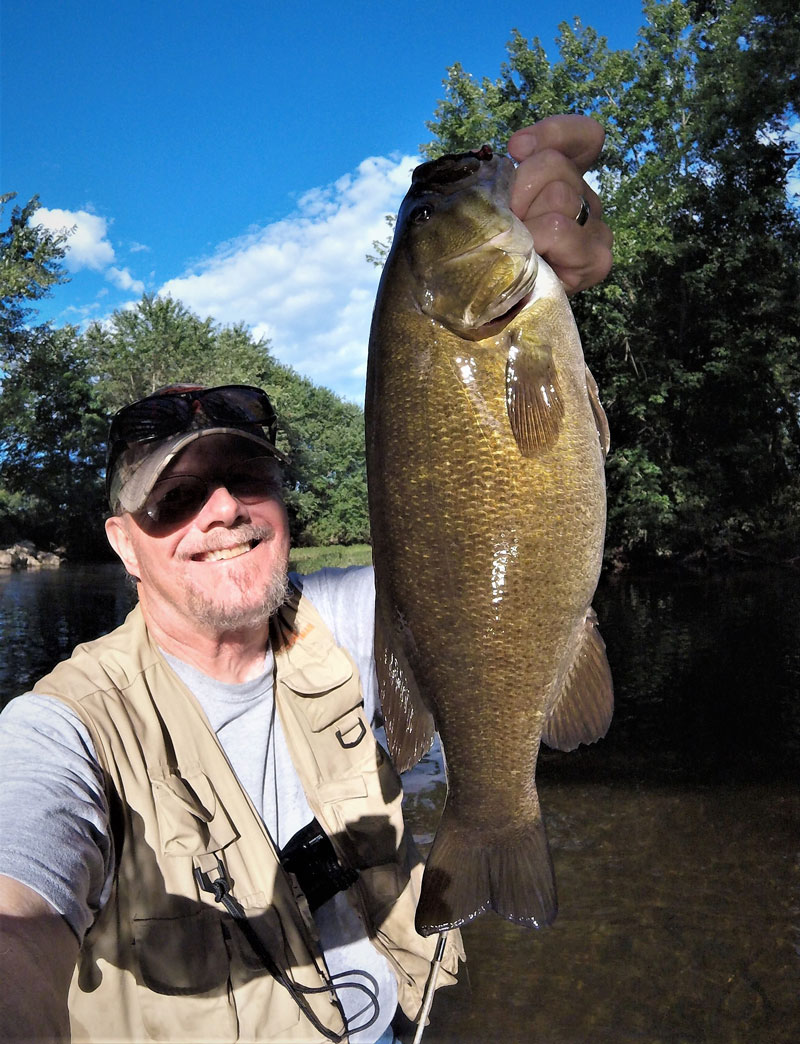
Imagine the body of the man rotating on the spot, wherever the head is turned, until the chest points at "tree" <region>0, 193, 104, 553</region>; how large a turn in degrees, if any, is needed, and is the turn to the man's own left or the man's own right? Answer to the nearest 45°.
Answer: approximately 135° to the man's own left

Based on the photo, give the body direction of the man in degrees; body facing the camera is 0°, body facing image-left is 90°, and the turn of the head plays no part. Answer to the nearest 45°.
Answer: approximately 315°

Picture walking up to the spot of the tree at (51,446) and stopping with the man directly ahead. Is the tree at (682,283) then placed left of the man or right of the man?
left

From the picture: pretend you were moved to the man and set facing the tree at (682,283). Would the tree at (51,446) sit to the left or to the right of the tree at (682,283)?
left
